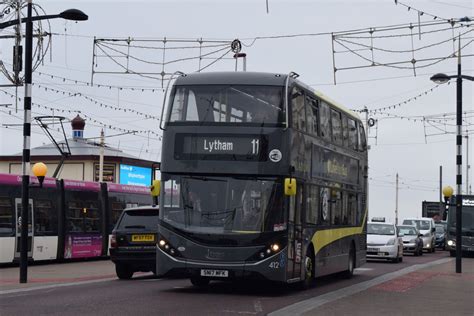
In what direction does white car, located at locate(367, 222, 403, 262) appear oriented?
toward the camera

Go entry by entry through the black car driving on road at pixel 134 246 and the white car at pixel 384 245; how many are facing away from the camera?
1

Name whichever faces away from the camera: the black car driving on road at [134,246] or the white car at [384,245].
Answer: the black car driving on road

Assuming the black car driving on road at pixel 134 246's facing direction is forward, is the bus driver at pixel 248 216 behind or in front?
behind

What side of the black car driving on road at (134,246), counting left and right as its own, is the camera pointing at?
back

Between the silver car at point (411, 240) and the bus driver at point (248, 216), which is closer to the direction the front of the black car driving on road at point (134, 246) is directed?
the silver car

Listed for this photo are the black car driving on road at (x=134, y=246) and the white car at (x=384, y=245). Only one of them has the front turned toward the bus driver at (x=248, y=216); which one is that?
the white car

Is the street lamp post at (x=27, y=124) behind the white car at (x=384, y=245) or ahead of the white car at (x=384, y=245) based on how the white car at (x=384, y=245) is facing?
ahead

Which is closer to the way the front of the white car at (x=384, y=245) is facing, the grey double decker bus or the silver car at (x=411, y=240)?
the grey double decker bus

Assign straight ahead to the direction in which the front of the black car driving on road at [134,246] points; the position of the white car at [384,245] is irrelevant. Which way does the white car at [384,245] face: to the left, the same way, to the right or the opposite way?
the opposite way

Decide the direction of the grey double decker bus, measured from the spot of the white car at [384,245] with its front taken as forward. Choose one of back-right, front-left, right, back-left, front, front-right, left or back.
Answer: front
